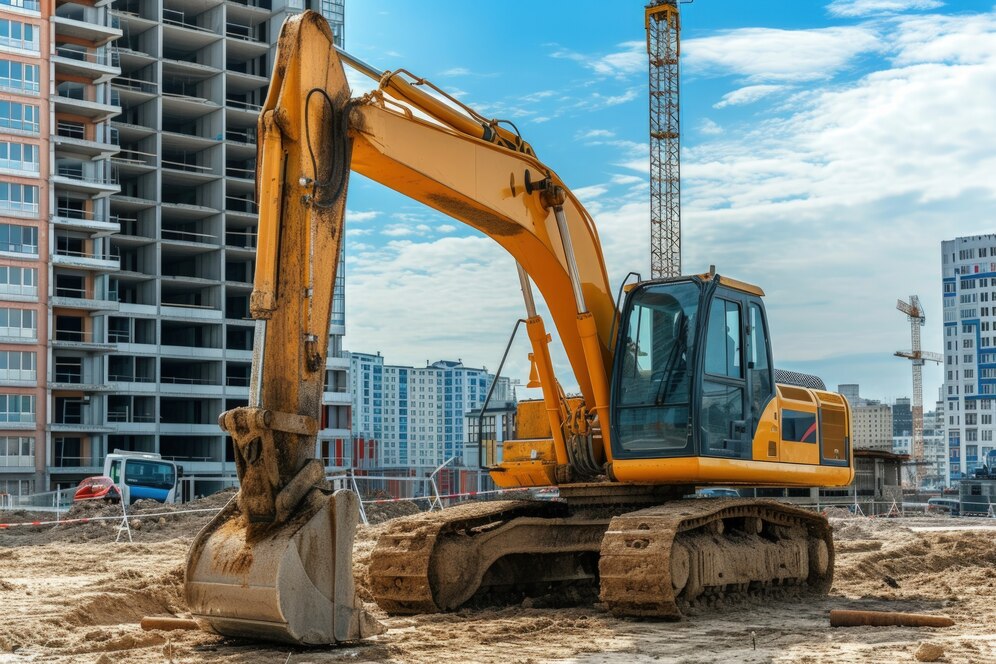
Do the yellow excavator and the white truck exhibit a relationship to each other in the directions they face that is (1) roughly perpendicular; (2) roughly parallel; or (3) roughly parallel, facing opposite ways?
roughly perpendicular

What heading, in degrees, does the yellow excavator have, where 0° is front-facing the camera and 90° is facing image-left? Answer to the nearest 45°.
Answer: approximately 45°

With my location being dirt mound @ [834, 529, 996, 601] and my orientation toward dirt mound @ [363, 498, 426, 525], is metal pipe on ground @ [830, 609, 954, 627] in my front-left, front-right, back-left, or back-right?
back-left

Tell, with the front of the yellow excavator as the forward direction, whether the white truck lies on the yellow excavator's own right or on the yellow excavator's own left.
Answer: on the yellow excavator's own right

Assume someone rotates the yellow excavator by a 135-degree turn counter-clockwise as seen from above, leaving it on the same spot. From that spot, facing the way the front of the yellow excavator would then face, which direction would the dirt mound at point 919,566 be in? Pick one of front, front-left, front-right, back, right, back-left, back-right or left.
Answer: front-left

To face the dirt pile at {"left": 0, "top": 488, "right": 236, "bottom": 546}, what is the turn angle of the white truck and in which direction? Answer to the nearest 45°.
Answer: approximately 45° to its right
